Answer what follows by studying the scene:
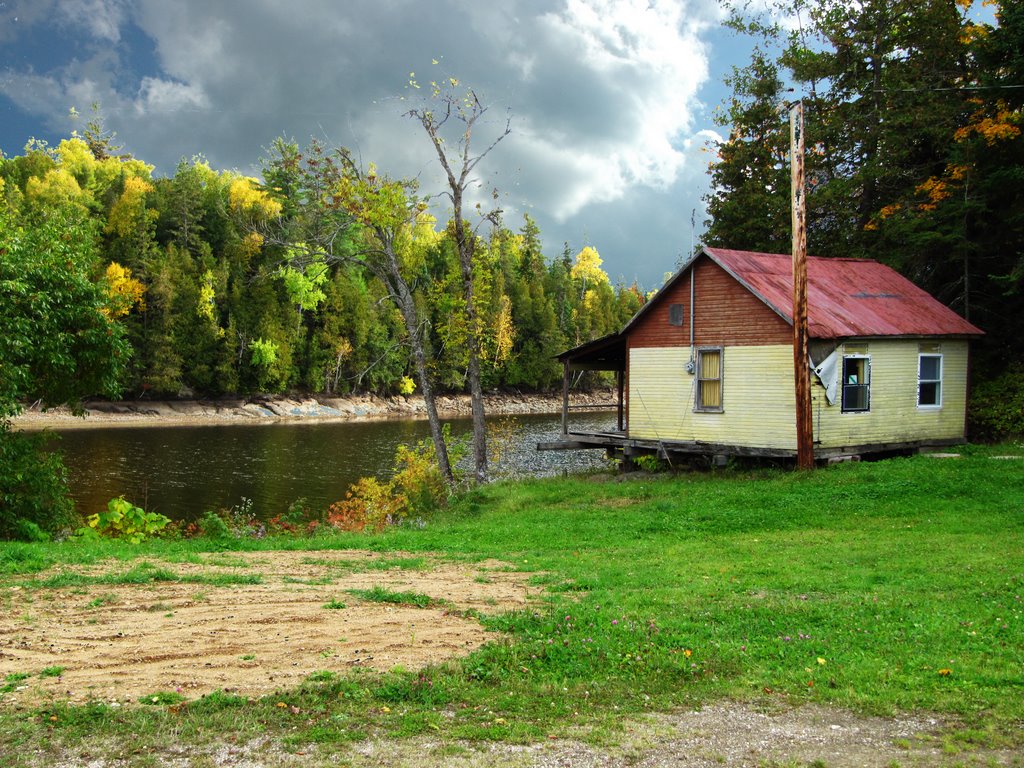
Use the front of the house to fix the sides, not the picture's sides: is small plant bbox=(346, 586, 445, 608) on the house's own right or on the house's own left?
on the house's own left

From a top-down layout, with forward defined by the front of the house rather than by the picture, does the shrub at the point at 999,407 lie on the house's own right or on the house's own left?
on the house's own right

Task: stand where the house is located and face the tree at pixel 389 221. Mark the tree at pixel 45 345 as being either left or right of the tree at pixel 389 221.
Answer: left

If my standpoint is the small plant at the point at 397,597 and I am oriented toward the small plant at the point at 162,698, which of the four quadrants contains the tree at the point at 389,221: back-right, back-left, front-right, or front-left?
back-right

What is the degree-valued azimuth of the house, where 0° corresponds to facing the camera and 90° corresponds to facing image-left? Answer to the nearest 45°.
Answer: approximately 135°

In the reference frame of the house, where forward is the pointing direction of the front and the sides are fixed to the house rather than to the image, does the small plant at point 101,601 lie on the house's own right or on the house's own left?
on the house's own left

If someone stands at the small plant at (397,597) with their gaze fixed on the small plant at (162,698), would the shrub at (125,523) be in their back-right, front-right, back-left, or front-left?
back-right
